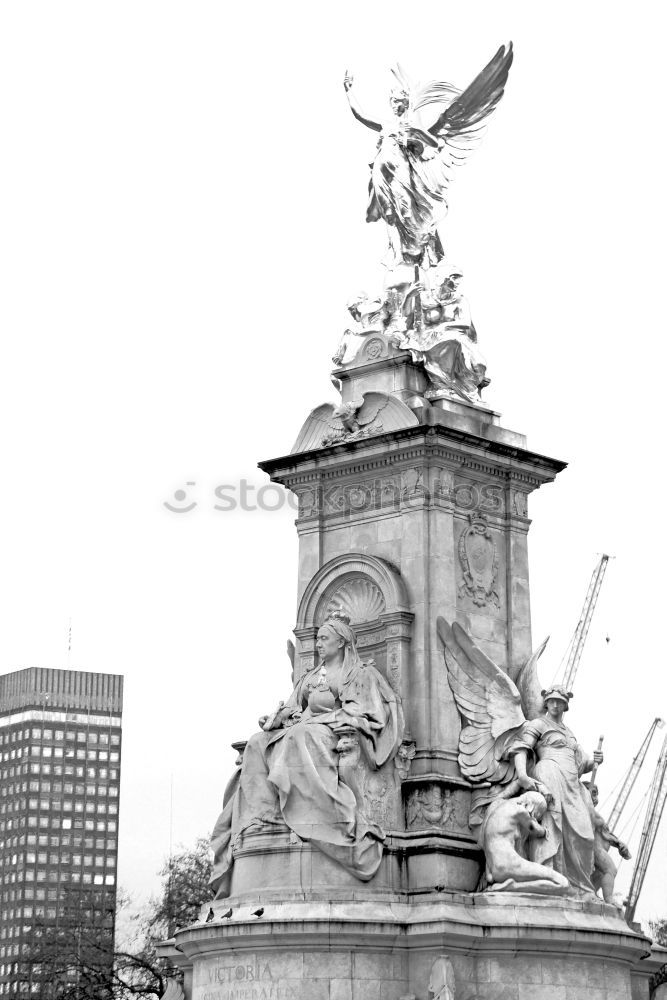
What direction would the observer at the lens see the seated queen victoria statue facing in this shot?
facing the viewer and to the left of the viewer
